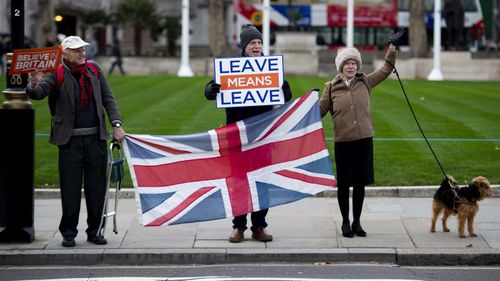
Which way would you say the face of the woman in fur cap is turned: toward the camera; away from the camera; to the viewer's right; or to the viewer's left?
toward the camera

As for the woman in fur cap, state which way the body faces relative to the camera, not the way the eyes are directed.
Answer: toward the camera

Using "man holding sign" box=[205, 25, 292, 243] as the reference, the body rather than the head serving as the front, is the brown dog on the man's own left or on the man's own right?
on the man's own left

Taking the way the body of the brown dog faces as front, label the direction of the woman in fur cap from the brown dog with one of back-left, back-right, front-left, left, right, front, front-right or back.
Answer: back-right

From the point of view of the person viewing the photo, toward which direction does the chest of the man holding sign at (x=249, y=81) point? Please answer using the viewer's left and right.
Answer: facing the viewer

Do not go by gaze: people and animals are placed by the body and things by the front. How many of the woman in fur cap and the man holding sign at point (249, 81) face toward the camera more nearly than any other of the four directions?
2

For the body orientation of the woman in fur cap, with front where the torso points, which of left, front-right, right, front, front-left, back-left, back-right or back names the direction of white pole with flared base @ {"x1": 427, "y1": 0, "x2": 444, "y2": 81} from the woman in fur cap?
back

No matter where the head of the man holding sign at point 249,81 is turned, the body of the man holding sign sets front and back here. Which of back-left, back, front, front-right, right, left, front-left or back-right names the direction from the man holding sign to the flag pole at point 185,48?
back

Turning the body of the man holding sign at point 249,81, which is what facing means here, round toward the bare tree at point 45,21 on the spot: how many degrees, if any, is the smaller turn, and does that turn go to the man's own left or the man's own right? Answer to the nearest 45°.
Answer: approximately 180°

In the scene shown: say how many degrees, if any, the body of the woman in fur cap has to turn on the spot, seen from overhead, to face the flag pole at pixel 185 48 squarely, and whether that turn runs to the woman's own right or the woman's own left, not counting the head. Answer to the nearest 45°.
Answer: approximately 180°

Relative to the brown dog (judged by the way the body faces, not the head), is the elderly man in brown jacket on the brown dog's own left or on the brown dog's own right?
on the brown dog's own right

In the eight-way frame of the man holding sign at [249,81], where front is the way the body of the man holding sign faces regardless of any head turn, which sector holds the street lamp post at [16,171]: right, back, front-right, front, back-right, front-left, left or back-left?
right
